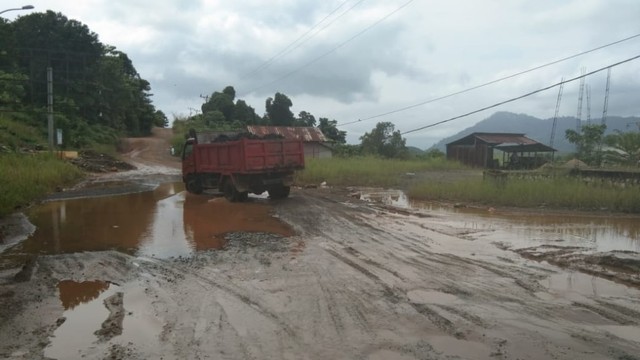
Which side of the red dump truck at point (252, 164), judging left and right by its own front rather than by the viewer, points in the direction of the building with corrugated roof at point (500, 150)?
right

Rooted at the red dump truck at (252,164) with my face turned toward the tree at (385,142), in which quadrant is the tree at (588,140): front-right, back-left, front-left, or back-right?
front-right

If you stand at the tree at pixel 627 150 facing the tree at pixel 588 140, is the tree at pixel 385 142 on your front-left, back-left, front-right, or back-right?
front-left

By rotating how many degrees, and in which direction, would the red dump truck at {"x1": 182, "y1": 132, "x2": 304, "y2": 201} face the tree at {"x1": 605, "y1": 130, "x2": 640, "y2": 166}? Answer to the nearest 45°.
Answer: approximately 135° to its right

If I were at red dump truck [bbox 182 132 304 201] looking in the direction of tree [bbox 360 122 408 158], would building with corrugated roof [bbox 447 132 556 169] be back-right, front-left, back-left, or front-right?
front-right

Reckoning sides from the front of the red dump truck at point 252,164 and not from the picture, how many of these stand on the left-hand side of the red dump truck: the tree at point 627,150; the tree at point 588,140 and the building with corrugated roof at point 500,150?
0

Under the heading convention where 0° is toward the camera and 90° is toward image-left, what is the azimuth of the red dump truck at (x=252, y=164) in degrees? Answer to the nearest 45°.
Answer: approximately 135°

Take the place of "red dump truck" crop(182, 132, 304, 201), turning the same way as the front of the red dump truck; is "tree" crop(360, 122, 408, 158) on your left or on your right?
on your right
